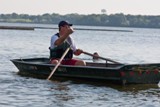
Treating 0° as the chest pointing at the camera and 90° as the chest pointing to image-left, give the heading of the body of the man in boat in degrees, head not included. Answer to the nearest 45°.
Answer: approximately 315°
